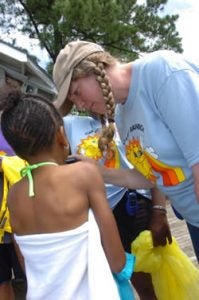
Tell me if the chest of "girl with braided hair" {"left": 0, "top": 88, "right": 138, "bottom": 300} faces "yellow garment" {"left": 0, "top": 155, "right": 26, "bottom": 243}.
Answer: no

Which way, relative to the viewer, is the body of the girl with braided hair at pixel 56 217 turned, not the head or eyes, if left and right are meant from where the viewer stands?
facing away from the viewer and to the right of the viewer

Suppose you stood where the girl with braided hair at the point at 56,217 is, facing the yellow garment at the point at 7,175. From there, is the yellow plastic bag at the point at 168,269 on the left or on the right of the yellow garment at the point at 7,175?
right

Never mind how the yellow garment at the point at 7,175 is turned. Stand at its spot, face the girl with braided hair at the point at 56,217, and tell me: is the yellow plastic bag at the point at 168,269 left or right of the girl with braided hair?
left

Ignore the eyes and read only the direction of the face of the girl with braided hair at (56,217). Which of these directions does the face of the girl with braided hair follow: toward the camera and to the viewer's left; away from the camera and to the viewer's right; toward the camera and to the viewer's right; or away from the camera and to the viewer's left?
away from the camera and to the viewer's right
